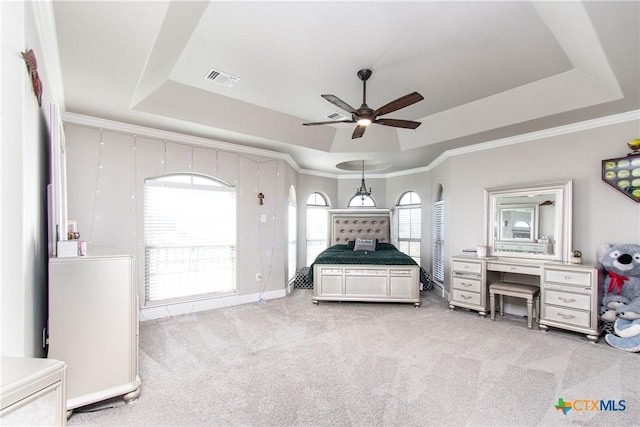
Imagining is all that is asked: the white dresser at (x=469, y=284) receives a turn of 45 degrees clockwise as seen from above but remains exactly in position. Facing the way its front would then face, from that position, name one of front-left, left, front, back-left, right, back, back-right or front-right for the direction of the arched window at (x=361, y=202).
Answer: front-right

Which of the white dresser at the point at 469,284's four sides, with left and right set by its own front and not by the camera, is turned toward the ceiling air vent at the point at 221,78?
front

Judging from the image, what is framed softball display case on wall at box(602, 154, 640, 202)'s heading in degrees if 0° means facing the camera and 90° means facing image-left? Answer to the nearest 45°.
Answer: approximately 45°

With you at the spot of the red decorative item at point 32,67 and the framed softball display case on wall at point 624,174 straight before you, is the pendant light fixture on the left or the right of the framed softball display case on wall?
left

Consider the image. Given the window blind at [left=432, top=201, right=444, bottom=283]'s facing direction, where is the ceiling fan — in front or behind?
in front

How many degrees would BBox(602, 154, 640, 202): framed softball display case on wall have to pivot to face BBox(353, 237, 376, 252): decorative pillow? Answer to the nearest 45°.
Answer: approximately 45° to its right

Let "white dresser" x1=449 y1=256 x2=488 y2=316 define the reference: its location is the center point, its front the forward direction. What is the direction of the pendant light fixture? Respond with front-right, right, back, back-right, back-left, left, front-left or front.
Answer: right

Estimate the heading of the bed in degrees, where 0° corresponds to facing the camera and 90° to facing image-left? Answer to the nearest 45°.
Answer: approximately 0°

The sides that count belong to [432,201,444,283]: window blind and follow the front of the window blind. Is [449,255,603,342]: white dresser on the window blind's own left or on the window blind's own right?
on the window blind's own left

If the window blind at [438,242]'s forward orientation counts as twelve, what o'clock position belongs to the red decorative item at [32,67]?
The red decorative item is roughly at 11 o'clock from the window blind.

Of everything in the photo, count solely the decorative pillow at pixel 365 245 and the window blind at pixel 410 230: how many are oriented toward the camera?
2
